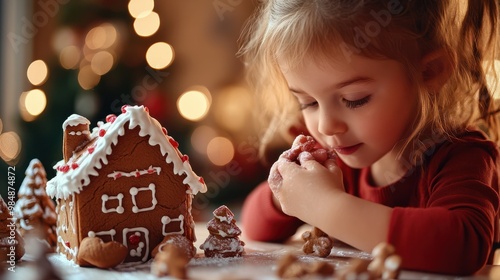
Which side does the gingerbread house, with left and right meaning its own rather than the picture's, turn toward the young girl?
left

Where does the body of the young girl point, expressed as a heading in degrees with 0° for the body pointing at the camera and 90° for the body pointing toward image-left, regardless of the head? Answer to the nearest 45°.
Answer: approximately 45°

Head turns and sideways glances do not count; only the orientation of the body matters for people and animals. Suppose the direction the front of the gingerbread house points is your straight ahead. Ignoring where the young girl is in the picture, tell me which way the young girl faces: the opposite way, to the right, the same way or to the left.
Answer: to the right
